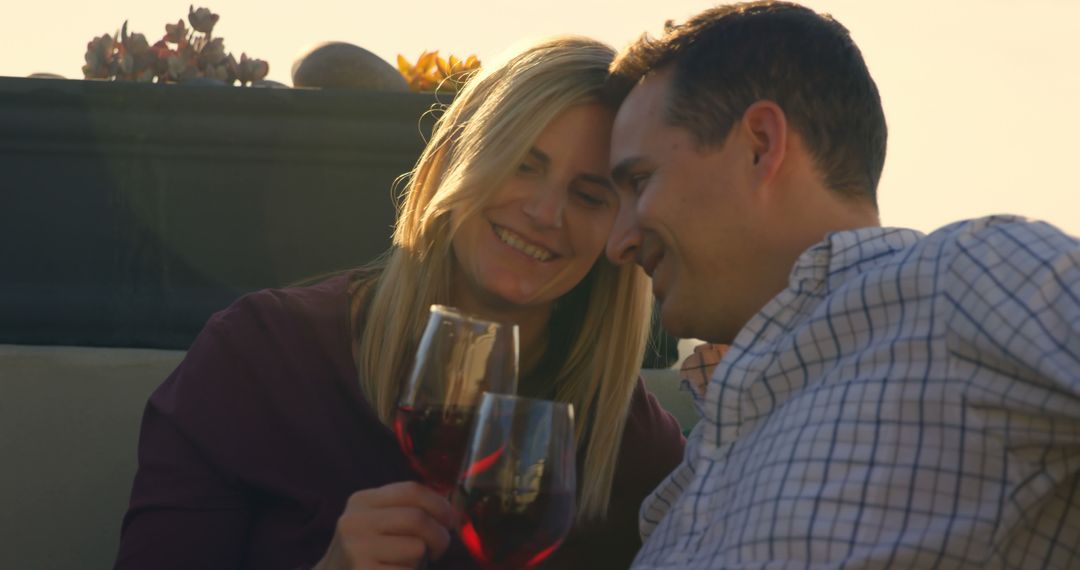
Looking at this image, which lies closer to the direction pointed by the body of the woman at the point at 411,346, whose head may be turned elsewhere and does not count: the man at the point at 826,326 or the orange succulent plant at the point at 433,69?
the man

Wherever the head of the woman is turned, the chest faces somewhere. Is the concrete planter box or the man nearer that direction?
the man

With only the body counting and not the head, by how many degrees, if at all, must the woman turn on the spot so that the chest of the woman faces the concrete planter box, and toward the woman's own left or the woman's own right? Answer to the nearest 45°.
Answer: approximately 180°

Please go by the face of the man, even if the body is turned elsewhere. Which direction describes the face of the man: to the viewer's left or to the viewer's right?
to the viewer's left

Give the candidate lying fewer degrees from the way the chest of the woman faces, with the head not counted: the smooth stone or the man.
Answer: the man

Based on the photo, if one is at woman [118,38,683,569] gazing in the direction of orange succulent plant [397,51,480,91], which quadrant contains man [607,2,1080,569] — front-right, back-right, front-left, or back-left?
back-right

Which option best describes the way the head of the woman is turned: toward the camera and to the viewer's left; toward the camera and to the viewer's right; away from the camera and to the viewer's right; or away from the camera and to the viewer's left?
toward the camera and to the viewer's right

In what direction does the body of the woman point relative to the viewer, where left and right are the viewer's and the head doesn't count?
facing the viewer and to the right of the viewer
